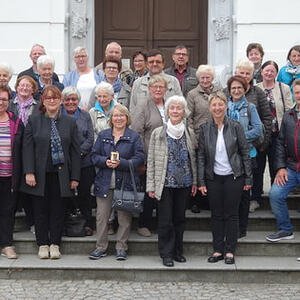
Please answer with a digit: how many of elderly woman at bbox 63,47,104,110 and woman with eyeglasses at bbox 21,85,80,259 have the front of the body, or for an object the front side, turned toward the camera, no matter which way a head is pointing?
2

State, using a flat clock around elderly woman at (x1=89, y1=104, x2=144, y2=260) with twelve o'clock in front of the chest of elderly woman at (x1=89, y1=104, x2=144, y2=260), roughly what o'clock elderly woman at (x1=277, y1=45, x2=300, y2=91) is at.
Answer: elderly woman at (x1=277, y1=45, x2=300, y2=91) is roughly at 8 o'clock from elderly woman at (x1=89, y1=104, x2=144, y2=260).

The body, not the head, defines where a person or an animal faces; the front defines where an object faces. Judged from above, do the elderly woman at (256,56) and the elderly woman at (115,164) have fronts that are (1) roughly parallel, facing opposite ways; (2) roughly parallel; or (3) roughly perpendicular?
roughly parallel

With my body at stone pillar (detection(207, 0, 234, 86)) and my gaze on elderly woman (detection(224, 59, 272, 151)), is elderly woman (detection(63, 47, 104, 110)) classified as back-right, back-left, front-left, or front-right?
front-right

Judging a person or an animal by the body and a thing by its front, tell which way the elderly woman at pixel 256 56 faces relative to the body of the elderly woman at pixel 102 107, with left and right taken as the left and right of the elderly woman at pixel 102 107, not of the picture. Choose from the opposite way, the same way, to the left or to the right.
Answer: the same way

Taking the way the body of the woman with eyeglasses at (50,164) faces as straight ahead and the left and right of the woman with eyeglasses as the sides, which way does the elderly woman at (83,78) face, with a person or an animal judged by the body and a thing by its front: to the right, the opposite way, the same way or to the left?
the same way

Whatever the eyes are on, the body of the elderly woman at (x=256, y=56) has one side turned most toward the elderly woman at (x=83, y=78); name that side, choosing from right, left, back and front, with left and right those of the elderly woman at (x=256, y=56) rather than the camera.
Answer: right

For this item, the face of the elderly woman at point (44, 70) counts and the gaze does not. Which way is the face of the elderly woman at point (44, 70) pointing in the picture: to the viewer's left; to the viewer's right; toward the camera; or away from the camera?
toward the camera

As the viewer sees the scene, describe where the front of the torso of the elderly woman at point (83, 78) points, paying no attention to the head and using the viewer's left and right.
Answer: facing the viewer

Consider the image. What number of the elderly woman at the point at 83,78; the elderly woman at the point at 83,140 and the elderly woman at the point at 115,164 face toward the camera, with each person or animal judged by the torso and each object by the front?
3

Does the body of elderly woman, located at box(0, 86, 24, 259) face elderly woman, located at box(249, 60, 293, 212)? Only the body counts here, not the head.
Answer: no

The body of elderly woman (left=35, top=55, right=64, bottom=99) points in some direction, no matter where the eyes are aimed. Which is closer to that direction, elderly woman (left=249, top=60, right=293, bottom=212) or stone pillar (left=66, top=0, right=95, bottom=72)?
the elderly woman

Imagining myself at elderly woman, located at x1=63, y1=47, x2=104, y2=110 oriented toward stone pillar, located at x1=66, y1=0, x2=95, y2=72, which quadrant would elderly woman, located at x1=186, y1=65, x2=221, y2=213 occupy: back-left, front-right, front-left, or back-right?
back-right

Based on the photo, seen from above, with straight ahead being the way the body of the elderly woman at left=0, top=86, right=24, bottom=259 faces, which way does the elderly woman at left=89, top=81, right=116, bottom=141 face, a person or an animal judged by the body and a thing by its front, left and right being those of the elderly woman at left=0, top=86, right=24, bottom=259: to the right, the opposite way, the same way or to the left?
the same way

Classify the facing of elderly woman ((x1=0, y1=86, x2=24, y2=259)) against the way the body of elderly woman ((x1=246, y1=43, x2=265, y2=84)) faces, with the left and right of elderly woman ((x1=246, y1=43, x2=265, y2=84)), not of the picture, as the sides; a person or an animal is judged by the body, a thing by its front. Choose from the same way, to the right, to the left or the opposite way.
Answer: the same way

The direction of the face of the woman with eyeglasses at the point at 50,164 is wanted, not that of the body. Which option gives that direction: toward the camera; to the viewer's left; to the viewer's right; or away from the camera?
toward the camera

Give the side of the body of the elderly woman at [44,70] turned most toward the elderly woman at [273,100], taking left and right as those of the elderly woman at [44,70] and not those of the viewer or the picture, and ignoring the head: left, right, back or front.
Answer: left

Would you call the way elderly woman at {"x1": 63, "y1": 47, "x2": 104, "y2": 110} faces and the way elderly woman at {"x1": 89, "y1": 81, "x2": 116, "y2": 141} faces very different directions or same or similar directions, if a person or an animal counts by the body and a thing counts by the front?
same or similar directions

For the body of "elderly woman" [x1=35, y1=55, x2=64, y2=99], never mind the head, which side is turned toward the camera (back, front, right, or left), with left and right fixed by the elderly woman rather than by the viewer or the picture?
front

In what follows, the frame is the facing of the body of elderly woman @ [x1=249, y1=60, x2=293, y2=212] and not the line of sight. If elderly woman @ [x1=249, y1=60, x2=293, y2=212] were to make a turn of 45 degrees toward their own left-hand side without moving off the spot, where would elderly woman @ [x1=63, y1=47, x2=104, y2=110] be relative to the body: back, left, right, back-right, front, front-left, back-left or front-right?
right
